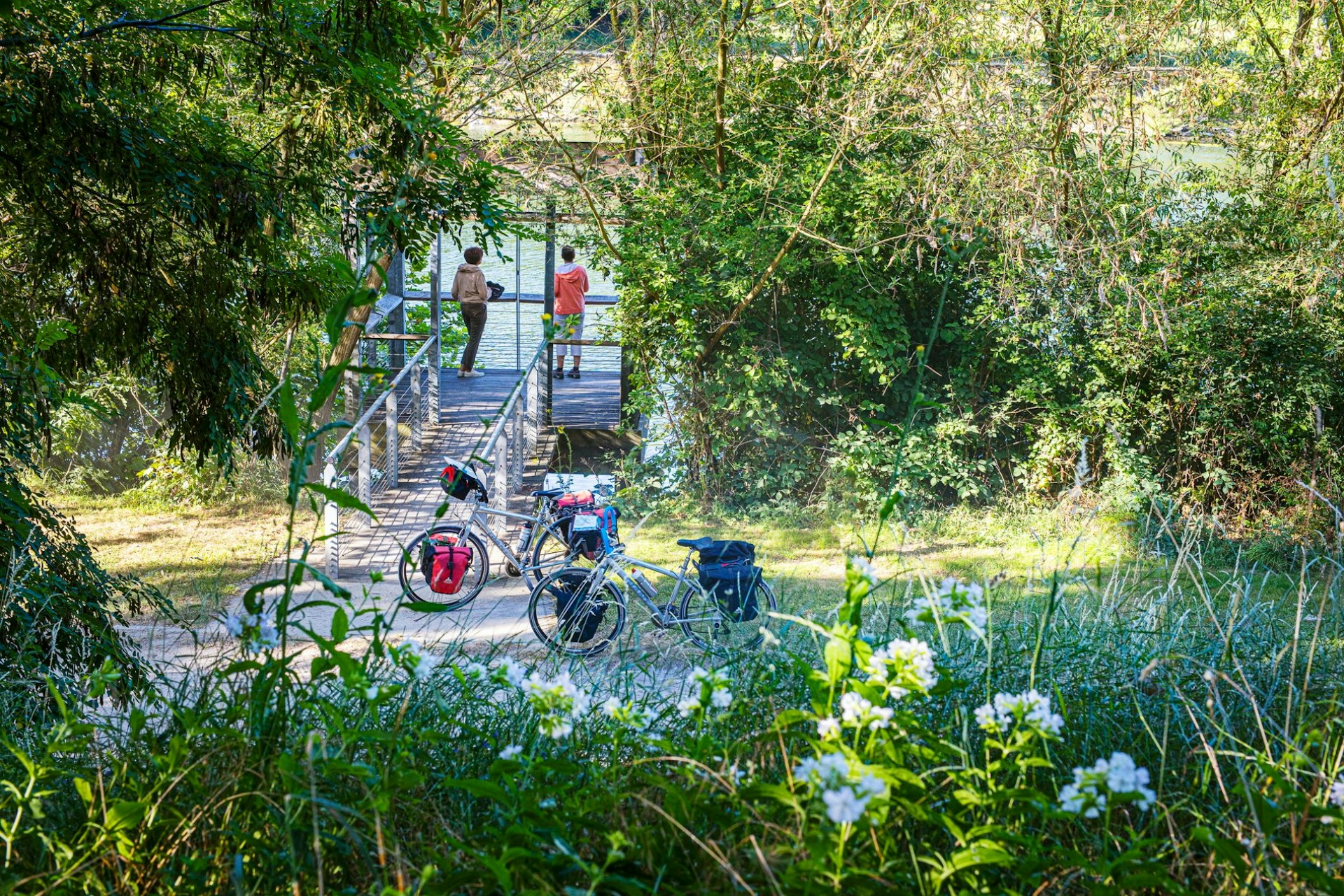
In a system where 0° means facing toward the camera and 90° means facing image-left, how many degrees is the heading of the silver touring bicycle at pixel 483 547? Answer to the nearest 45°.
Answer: approximately 45°

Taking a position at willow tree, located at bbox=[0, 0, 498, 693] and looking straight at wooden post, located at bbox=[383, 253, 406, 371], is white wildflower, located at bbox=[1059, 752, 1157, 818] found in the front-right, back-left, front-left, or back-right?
back-right

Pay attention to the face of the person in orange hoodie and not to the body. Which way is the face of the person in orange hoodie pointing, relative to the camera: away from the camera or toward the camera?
away from the camera

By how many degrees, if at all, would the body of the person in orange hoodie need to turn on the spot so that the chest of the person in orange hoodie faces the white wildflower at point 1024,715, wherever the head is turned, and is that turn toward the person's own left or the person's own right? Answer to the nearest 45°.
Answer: approximately 180°

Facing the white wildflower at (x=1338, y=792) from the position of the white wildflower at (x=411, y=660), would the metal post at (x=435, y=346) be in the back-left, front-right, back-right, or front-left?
back-left

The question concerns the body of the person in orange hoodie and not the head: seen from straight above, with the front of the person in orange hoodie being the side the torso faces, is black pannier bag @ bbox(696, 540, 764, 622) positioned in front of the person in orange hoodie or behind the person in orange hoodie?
behind

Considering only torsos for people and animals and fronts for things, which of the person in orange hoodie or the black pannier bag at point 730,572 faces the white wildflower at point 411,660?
the black pannier bag

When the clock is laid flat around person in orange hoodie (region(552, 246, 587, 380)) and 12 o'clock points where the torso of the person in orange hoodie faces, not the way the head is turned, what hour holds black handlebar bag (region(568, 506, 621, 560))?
The black handlebar bag is roughly at 6 o'clock from the person in orange hoodie.

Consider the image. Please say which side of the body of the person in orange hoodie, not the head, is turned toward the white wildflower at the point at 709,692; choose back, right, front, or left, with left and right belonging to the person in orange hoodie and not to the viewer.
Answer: back

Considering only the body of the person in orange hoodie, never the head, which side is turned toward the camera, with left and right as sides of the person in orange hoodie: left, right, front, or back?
back

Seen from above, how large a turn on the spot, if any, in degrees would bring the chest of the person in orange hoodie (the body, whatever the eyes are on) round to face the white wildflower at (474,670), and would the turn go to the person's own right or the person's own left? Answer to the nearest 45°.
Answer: approximately 180°
